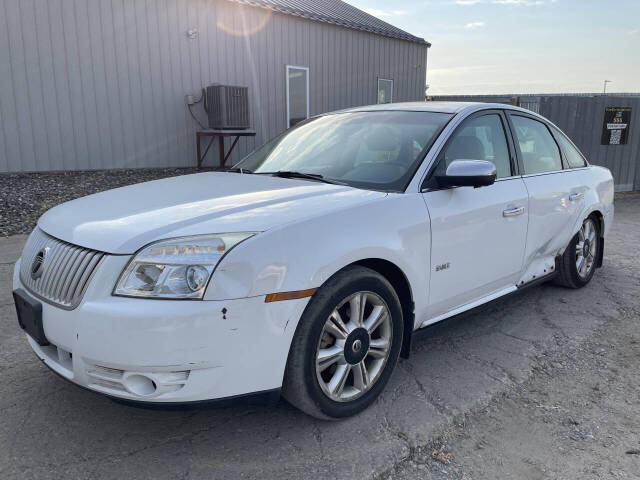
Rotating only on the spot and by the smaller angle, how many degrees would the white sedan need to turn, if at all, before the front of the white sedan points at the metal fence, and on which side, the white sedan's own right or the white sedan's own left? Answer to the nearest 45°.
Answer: approximately 180°

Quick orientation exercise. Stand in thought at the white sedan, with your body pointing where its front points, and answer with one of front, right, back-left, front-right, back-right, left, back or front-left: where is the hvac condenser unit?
back-right

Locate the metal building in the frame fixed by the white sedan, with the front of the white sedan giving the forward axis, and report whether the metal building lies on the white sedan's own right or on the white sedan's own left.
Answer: on the white sedan's own right

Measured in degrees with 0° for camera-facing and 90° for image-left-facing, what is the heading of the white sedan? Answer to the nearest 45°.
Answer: approximately 45°
